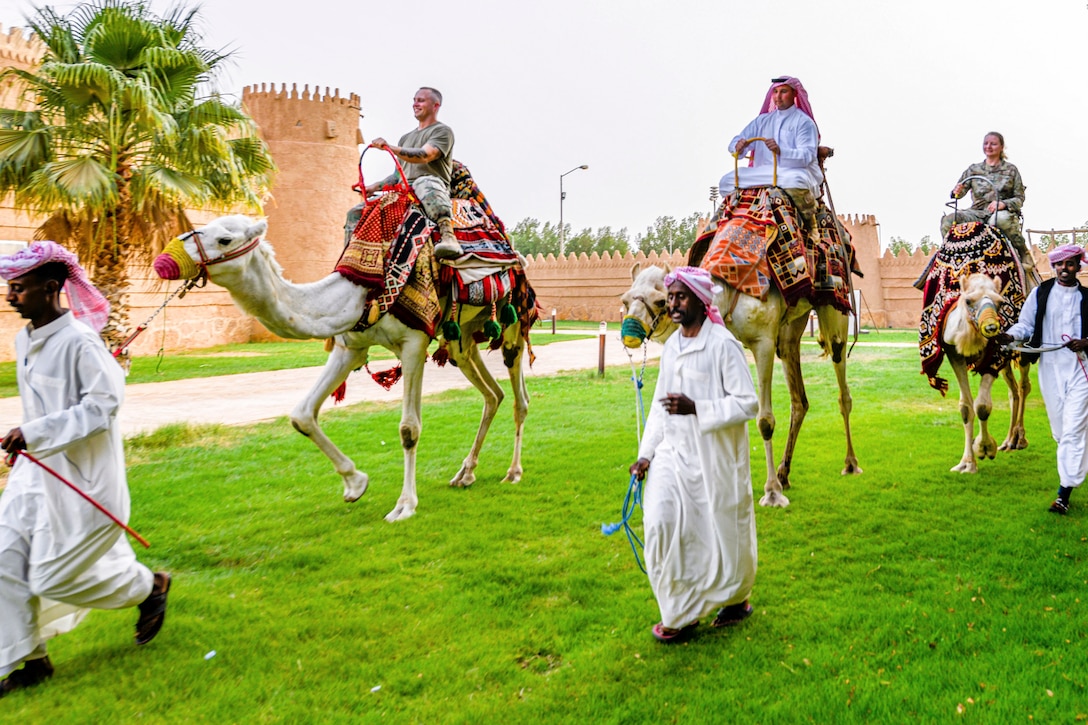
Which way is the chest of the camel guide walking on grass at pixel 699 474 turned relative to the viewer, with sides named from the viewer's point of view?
facing the viewer and to the left of the viewer

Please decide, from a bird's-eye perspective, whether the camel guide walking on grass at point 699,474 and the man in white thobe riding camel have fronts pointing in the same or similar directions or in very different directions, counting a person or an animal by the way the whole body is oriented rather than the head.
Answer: same or similar directions

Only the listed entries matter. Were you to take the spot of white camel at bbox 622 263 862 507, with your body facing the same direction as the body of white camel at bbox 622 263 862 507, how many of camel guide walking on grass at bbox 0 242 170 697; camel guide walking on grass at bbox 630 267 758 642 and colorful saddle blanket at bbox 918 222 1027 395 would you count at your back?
1

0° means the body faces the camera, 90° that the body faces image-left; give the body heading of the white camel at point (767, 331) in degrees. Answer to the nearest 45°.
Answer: approximately 45°

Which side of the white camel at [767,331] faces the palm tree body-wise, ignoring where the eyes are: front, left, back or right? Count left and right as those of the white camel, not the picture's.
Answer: right

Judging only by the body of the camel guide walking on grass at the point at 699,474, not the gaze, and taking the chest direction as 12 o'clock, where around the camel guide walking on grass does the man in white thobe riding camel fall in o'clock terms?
The man in white thobe riding camel is roughly at 5 o'clock from the camel guide walking on grass.

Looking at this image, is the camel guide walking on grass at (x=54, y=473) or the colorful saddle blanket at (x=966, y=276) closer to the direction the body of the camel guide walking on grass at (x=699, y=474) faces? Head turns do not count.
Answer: the camel guide walking on grass

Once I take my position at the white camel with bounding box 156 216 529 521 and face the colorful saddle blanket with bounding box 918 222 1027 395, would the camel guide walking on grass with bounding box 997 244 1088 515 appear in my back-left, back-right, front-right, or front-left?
front-right

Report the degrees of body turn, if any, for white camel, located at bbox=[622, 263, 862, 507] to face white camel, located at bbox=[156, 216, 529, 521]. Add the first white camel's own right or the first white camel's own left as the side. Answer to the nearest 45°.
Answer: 0° — it already faces it

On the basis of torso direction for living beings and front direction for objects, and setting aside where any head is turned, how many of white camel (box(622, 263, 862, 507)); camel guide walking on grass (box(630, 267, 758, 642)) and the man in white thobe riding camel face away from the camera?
0

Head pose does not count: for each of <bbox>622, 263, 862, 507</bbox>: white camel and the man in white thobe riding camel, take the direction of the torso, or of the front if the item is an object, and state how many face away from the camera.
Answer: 0

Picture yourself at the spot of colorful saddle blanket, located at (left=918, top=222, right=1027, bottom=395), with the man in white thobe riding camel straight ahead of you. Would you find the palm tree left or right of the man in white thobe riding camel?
right

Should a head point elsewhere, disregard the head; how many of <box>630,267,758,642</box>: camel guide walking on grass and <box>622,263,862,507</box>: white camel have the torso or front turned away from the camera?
0

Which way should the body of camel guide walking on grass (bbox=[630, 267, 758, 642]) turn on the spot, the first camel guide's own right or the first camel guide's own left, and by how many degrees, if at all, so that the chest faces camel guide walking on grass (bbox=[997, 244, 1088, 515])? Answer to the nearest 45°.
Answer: approximately 180°

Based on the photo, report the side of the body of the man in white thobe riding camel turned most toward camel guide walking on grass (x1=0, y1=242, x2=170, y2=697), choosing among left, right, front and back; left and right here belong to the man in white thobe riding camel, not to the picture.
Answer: front

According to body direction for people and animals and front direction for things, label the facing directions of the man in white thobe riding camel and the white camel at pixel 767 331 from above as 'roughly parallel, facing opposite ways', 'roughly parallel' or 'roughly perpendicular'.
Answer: roughly parallel
